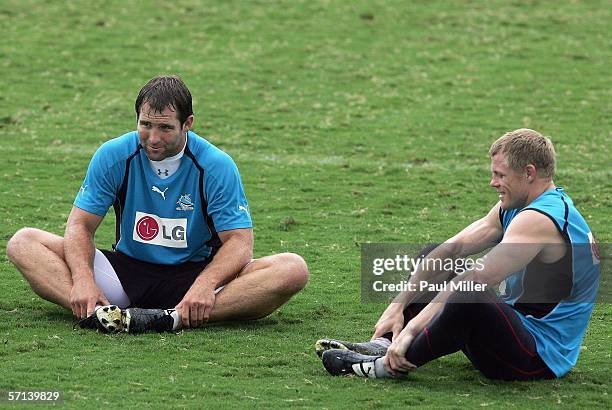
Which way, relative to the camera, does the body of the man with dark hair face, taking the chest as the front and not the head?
toward the camera
